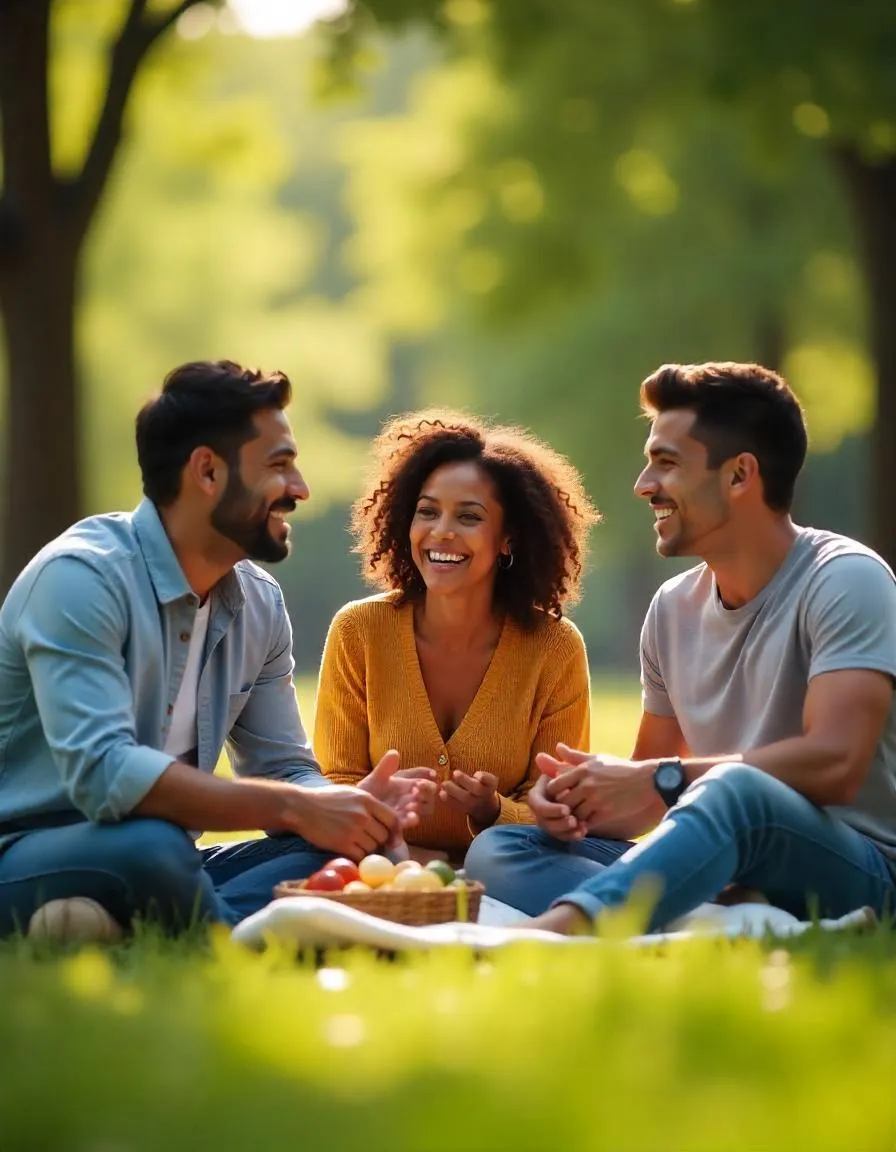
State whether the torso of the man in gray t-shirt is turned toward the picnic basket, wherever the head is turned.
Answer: yes

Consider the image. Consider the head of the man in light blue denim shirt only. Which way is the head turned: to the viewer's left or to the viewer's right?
to the viewer's right

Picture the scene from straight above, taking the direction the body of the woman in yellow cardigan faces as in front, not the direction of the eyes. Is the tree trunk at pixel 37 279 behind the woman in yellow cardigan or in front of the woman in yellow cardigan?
behind

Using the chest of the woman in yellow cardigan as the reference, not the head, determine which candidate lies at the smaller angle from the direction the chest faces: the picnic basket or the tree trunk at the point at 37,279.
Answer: the picnic basket

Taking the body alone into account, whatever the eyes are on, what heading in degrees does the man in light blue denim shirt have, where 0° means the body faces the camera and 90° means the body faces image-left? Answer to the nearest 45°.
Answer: approximately 315°

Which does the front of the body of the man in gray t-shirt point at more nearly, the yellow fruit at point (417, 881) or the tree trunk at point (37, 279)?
the yellow fruit

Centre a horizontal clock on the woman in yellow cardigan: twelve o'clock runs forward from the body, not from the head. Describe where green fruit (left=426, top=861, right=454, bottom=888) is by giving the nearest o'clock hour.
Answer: The green fruit is roughly at 12 o'clock from the woman in yellow cardigan.

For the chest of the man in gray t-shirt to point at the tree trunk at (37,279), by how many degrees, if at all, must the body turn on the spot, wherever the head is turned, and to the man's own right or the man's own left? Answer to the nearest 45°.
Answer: approximately 90° to the man's own right

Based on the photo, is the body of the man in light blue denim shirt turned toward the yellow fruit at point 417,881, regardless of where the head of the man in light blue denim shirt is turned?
yes

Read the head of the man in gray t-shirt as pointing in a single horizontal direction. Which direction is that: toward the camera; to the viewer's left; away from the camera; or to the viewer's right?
to the viewer's left
